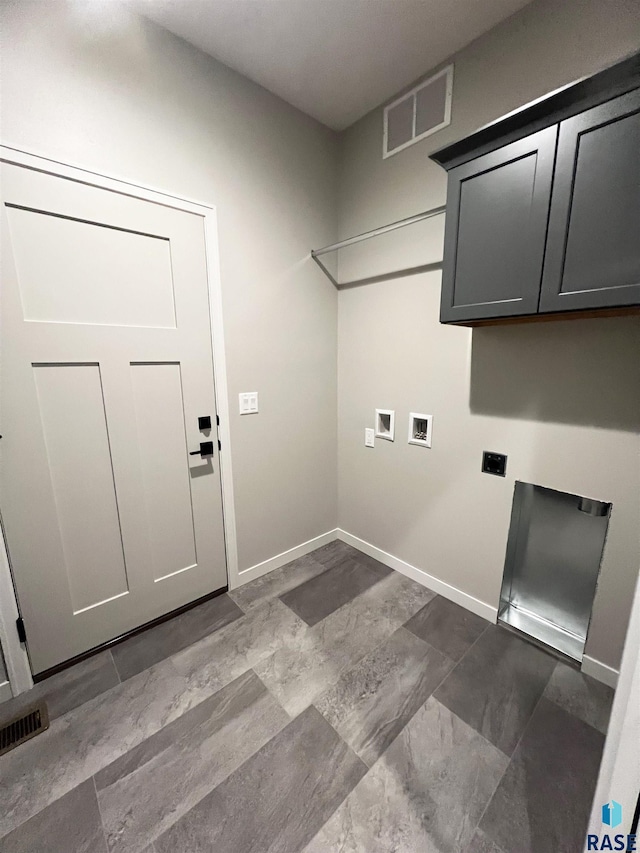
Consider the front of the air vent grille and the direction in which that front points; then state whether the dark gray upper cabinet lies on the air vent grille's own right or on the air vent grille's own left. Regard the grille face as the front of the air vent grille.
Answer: on the air vent grille's own left

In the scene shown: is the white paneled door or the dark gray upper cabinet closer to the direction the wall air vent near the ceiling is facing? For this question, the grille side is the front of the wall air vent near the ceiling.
the white paneled door

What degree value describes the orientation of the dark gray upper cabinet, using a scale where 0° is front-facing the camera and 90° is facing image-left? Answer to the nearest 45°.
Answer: approximately 45°

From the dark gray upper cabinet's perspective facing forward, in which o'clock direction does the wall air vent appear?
The wall air vent is roughly at 3 o'clock from the dark gray upper cabinet.
